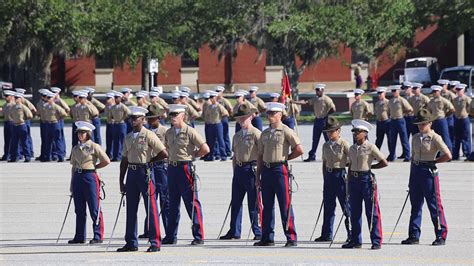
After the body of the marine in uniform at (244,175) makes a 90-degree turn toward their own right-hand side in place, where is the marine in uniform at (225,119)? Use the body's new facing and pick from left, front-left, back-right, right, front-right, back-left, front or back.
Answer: front-right

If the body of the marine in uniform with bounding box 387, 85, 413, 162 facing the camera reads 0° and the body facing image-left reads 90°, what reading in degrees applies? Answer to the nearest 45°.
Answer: approximately 45°

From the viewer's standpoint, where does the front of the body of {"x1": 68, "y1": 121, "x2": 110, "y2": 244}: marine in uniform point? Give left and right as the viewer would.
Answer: facing the viewer and to the left of the viewer

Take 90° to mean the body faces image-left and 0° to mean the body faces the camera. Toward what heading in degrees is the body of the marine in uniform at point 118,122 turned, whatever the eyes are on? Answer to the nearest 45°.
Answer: approximately 45°

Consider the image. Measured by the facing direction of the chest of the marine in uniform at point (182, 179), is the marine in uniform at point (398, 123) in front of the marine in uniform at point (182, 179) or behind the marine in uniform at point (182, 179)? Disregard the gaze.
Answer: behind

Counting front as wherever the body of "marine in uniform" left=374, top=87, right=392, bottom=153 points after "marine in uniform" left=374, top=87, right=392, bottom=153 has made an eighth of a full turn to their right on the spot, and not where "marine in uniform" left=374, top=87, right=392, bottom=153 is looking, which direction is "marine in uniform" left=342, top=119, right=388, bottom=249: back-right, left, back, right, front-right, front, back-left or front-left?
left
